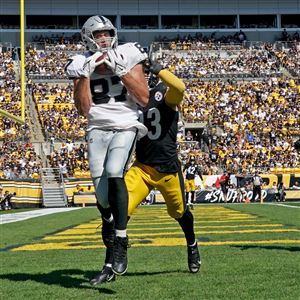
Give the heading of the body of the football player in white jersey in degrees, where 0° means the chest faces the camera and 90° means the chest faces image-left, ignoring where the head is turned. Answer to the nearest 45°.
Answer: approximately 0°

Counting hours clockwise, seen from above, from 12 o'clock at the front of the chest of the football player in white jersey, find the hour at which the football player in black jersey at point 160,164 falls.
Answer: The football player in black jersey is roughly at 7 o'clock from the football player in white jersey.
